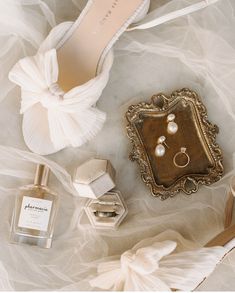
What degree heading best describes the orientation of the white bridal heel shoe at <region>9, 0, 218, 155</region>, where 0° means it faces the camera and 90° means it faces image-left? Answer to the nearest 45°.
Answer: approximately 45°
